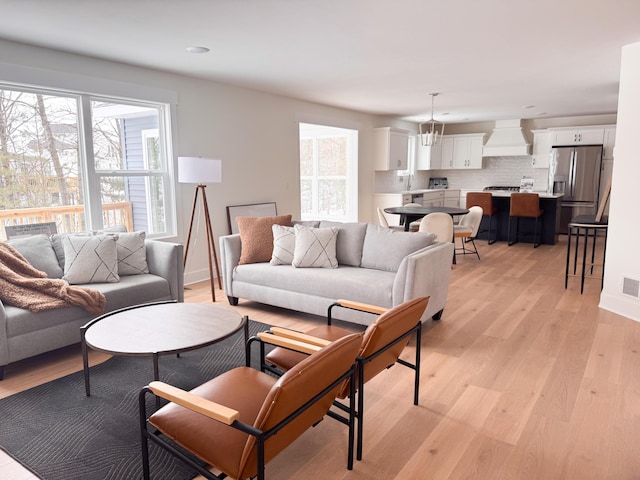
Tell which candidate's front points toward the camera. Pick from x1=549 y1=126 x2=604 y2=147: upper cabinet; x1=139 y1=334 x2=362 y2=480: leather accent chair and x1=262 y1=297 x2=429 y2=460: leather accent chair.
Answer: the upper cabinet

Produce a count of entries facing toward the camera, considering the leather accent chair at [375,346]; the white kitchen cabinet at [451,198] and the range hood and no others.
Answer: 2

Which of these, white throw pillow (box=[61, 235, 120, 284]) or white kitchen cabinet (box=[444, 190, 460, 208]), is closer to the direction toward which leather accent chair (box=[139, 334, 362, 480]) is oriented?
the white throw pillow

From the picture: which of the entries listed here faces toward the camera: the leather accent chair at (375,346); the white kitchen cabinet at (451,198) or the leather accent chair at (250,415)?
the white kitchen cabinet

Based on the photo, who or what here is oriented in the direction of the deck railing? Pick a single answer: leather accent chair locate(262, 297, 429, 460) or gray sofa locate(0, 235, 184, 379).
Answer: the leather accent chair

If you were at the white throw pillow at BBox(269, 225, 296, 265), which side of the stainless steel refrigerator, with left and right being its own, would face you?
front

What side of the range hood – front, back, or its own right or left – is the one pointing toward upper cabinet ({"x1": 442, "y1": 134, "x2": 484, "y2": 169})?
right

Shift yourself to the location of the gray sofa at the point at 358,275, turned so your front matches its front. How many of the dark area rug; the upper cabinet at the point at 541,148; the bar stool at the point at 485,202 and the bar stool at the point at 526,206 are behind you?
3

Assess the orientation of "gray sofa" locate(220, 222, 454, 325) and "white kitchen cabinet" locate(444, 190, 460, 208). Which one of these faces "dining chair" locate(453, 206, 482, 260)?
the white kitchen cabinet

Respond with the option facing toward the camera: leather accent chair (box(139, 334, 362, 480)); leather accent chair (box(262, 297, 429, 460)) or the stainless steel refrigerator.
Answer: the stainless steel refrigerator

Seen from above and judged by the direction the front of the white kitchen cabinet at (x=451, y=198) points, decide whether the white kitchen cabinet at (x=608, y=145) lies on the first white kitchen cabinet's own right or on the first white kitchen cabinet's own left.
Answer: on the first white kitchen cabinet's own left

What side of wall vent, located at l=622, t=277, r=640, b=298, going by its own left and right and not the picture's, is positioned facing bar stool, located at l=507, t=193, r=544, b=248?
right

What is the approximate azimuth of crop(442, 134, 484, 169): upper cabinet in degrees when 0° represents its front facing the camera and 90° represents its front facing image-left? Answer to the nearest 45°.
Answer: approximately 0°

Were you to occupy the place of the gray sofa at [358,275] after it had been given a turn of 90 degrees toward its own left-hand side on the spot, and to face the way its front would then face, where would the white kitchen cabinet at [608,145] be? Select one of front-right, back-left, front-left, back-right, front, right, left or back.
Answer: left

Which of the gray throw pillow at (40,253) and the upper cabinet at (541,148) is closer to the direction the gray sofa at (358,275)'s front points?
the gray throw pillow

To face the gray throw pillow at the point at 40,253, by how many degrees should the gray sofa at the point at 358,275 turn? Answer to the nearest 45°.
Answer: approximately 45° to its right
